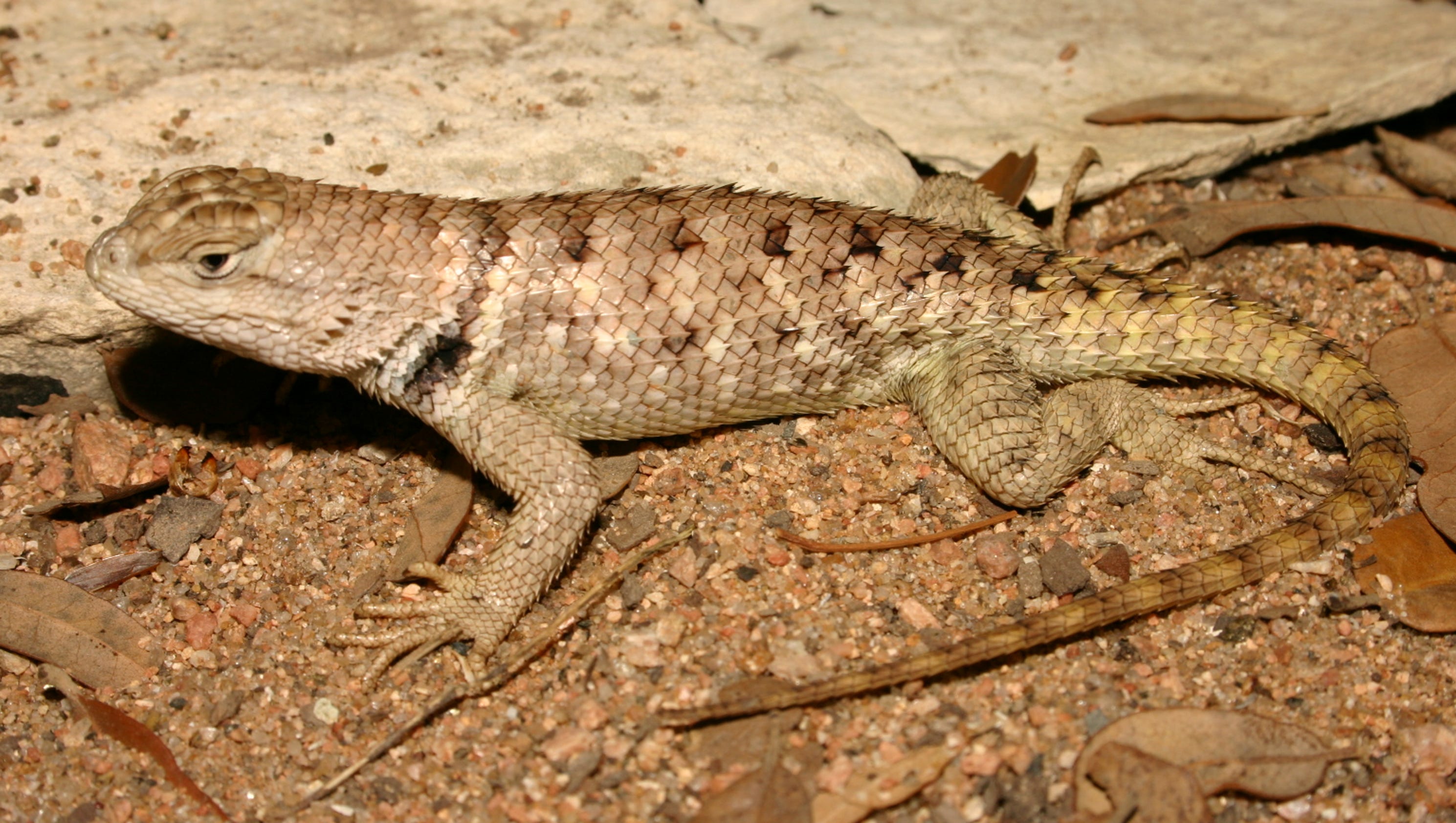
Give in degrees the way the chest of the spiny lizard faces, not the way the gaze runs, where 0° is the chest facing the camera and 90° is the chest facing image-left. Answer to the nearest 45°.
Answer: approximately 90°

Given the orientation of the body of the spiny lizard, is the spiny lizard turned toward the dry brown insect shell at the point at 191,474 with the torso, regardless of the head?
yes

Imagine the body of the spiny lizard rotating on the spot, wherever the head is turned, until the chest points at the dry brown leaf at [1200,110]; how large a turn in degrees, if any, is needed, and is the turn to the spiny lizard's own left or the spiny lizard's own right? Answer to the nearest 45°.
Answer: approximately 135° to the spiny lizard's own right

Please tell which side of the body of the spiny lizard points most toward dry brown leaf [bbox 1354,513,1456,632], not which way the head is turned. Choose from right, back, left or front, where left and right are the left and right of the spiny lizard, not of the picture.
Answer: back

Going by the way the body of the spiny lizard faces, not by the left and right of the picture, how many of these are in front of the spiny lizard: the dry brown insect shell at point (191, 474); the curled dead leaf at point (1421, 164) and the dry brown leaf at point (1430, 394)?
1

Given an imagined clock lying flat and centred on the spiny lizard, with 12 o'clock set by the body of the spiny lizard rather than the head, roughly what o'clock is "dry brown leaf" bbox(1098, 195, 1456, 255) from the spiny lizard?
The dry brown leaf is roughly at 5 o'clock from the spiny lizard.

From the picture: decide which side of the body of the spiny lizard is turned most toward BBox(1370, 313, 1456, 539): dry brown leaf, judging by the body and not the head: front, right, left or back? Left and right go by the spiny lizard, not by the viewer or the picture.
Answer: back

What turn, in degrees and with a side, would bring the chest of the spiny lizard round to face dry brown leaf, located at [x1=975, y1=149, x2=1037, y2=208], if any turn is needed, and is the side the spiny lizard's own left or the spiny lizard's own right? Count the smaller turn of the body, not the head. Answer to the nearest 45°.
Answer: approximately 135° to the spiny lizard's own right

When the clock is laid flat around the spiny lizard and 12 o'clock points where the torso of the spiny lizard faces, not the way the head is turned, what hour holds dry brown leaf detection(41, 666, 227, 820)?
The dry brown leaf is roughly at 11 o'clock from the spiny lizard.

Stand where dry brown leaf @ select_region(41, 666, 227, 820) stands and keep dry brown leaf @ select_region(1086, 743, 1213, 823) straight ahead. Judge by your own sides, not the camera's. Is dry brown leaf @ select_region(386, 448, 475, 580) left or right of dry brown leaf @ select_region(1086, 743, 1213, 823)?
left

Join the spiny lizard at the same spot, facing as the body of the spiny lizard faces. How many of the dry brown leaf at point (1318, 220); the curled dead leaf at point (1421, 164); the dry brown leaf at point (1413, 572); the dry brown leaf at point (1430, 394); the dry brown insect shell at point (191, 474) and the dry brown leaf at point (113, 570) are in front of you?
2
